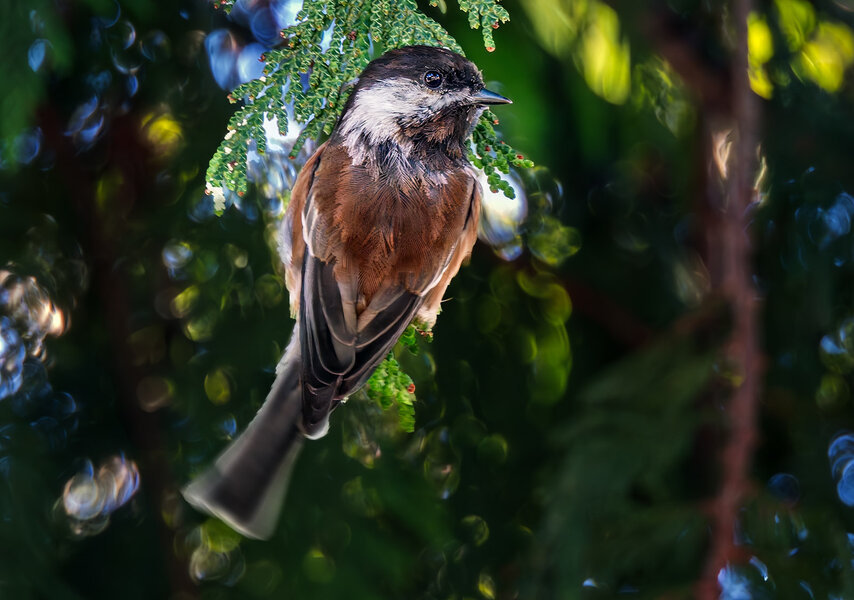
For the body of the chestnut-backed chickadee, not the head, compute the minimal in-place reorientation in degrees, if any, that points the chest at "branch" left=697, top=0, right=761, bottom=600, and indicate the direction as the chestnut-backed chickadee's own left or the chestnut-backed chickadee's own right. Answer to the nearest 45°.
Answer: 0° — it already faces it

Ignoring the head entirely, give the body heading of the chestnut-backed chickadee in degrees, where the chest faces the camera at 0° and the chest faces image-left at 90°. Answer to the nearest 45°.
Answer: approximately 225°
